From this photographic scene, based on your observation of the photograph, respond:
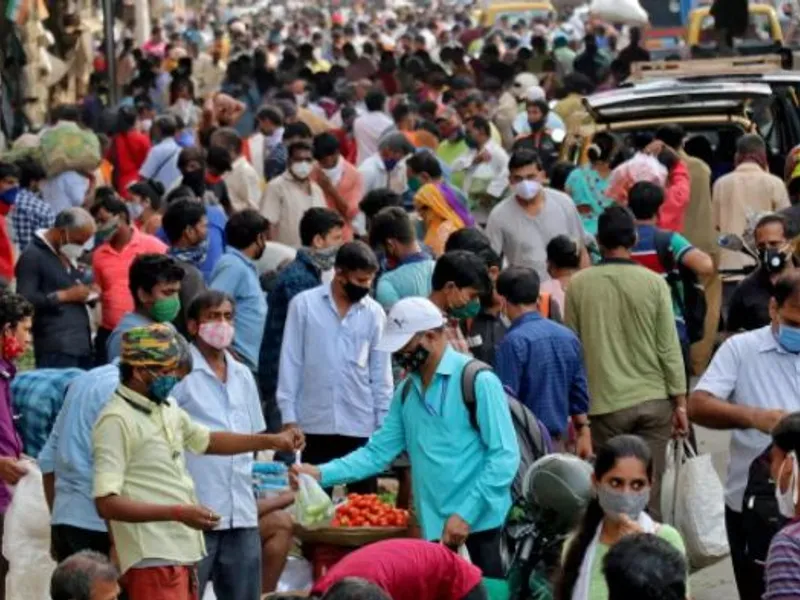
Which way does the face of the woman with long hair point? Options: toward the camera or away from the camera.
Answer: toward the camera

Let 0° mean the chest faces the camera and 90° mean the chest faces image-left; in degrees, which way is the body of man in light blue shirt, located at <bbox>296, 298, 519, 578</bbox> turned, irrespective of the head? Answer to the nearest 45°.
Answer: approximately 45°

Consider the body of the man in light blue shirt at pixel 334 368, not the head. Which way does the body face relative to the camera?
toward the camera

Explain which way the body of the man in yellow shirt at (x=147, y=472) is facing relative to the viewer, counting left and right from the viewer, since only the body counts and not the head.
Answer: facing the viewer and to the right of the viewer

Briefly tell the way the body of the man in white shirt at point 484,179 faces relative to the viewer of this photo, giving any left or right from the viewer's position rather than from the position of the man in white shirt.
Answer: facing the viewer and to the left of the viewer
